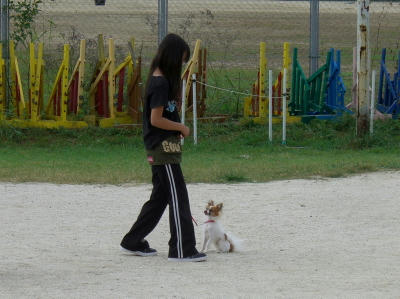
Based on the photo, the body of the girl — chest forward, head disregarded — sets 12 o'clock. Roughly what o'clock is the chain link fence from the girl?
The chain link fence is roughly at 9 o'clock from the girl.

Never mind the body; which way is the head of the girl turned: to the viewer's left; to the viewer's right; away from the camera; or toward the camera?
to the viewer's right

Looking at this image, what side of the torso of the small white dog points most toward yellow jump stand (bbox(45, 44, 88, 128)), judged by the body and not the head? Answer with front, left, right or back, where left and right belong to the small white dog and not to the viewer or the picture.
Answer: right

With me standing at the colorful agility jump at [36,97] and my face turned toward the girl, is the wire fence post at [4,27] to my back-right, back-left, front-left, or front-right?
back-right

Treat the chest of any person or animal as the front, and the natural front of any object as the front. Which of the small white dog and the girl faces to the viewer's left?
the small white dog

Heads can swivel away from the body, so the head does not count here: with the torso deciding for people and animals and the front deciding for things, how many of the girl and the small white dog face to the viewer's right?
1

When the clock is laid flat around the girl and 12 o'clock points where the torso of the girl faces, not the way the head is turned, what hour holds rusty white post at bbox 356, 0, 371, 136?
The rusty white post is roughly at 10 o'clock from the girl.

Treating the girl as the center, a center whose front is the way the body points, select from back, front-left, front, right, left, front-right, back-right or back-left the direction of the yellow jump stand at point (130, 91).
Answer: left

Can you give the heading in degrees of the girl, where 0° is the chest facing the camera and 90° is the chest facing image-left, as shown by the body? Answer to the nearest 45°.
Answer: approximately 270°

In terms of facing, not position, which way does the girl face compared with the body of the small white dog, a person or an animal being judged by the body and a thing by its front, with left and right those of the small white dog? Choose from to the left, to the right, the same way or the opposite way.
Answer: the opposite way

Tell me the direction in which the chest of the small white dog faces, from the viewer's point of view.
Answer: to the viewer's left

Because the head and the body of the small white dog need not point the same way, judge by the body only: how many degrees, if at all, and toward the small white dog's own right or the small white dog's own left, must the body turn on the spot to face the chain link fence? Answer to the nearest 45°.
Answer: approximately 90° to the small white dog's own right

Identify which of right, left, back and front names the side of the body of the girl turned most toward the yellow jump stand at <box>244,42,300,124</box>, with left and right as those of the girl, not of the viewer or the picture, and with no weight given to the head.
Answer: left

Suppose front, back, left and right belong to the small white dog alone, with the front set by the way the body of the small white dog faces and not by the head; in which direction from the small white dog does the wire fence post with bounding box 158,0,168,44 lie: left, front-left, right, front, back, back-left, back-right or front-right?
right

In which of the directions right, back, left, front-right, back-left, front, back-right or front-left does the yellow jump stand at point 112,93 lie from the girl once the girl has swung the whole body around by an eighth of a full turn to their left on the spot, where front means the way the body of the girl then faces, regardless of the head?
front-left

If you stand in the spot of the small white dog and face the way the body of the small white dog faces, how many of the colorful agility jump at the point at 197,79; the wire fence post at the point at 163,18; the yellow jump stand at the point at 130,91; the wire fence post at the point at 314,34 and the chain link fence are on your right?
5
